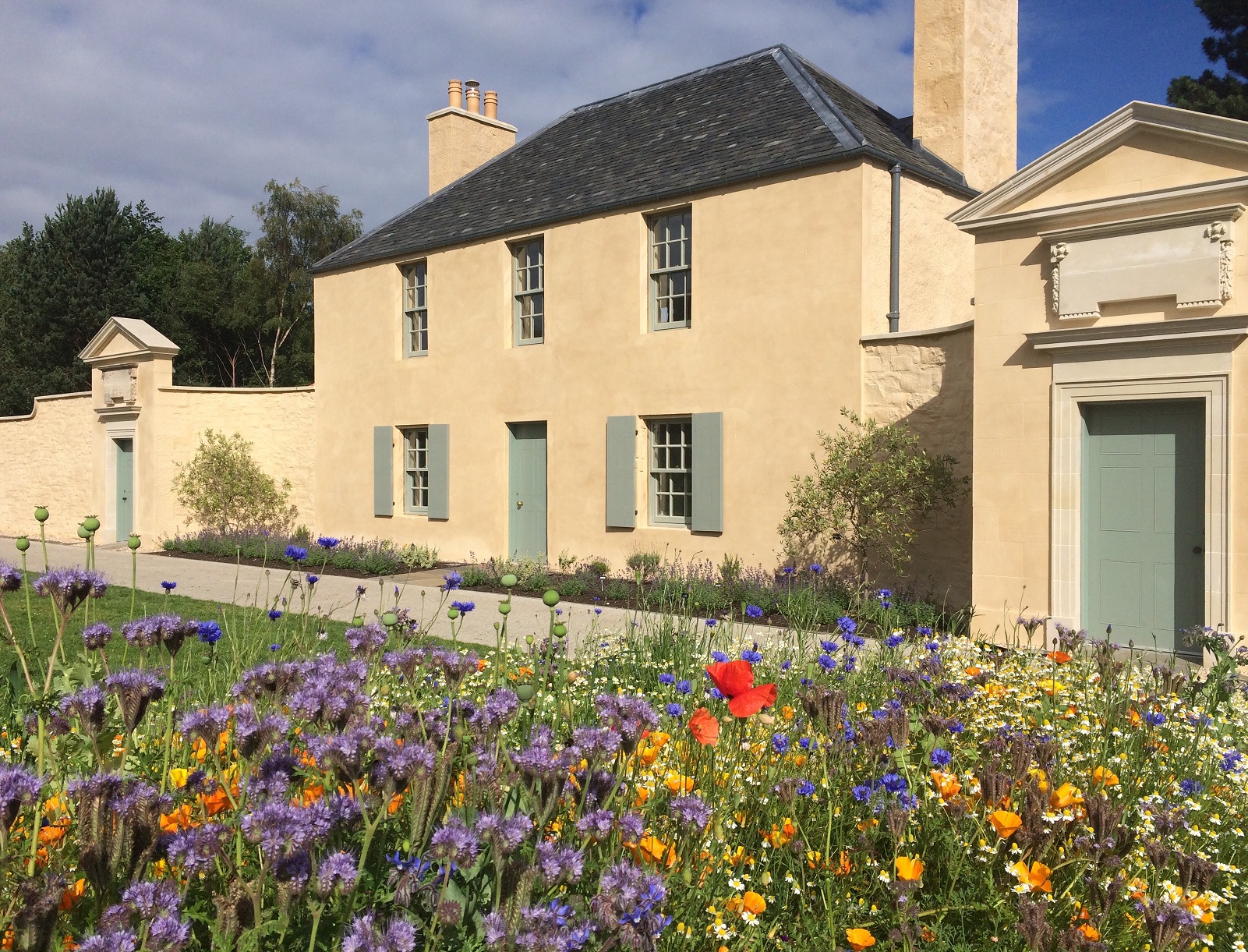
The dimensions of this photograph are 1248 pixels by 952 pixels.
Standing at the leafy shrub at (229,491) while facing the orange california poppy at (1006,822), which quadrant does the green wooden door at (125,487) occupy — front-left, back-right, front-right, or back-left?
back-right

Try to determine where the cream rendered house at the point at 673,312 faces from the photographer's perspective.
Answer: facing the viewer and to the left of the viewer

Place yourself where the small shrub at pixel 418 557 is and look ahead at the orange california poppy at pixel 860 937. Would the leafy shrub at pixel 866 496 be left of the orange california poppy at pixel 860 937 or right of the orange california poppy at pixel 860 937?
left

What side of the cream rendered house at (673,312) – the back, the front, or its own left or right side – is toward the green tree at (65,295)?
right

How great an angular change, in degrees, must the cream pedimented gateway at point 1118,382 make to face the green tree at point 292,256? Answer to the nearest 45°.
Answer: approximately 90° to its right

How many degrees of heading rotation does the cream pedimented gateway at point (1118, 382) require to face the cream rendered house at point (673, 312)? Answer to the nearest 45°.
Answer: approximately 90° to its right

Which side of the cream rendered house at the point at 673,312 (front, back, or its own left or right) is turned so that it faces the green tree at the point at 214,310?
right

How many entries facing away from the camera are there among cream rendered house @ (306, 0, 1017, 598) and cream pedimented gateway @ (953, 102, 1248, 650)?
0

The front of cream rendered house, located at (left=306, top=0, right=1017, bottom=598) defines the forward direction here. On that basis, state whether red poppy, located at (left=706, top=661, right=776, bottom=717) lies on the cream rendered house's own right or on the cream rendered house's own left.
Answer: on the cream rendered house's own left

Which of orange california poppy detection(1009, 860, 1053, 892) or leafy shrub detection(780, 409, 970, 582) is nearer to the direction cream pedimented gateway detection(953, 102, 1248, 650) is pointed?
the orange california poppy

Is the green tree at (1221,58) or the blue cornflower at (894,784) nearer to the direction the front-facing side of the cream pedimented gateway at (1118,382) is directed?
the blue cornflower

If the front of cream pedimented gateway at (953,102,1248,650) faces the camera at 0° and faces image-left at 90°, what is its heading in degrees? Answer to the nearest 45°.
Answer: approximately 45°

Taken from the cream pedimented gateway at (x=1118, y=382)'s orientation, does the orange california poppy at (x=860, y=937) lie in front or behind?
in front

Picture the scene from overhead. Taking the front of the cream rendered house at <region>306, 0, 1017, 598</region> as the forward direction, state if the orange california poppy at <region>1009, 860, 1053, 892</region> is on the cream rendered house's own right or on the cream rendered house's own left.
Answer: on the cream rendered house's own left

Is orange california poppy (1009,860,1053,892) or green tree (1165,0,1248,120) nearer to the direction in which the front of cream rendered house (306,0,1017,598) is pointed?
the orange california poppy

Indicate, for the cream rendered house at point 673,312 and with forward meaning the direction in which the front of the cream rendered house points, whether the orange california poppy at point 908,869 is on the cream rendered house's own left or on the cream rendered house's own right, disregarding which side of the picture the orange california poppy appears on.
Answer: on the cream rendered house's own left
